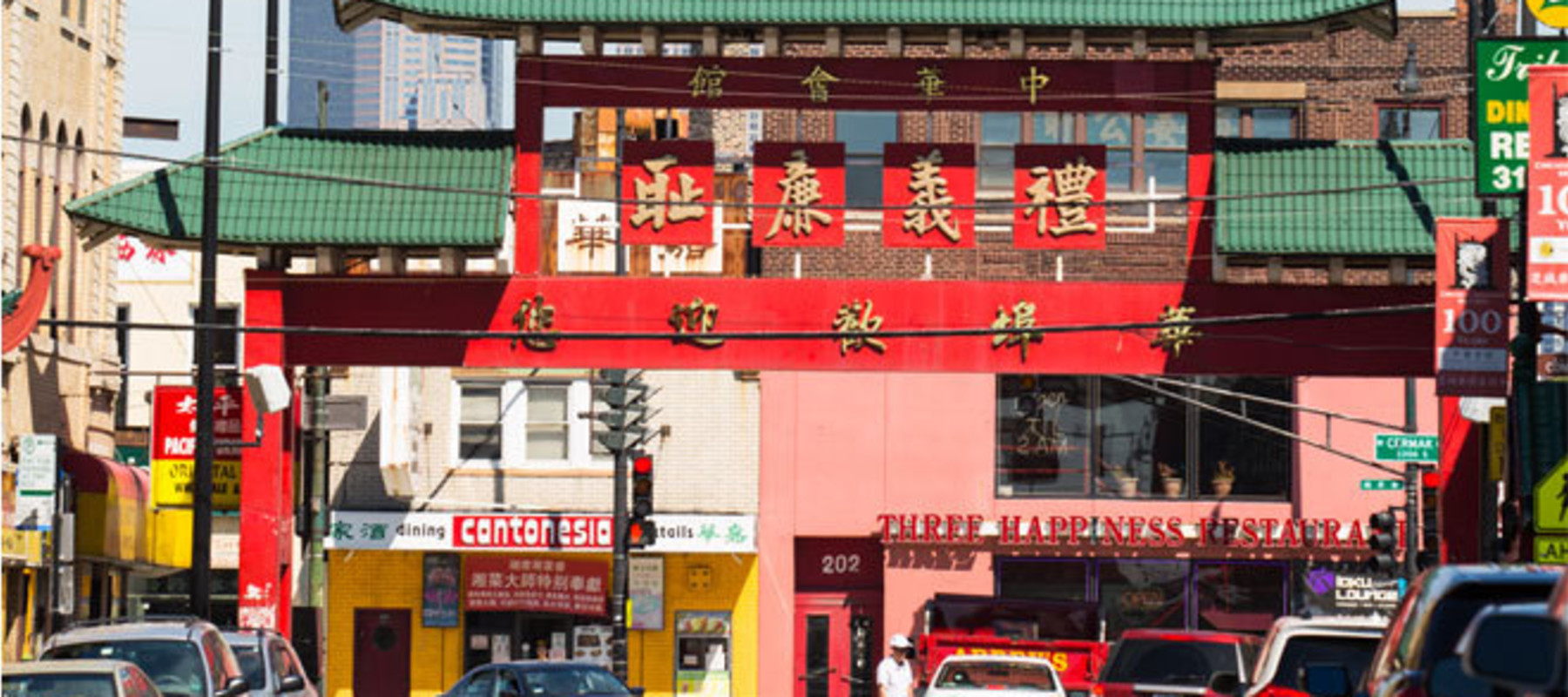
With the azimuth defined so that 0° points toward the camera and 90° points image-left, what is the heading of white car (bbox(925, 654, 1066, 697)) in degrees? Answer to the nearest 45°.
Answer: approximately 180°

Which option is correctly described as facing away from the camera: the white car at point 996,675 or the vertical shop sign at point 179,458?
the white car

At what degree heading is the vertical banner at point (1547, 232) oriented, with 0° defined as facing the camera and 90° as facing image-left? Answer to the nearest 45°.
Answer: approximately 0°

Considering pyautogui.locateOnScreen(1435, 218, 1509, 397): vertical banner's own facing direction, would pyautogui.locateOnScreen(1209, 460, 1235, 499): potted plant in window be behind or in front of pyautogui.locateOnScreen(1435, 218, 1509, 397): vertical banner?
behind

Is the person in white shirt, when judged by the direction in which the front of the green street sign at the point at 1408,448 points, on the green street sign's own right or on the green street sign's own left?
on the green street sign's own right

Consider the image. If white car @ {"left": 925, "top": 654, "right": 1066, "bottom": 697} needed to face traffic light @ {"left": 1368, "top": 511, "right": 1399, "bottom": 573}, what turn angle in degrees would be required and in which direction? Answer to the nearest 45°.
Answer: approximately 45° to its right

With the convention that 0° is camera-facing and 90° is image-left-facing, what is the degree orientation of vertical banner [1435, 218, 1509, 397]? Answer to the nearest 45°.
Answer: approximately 0°

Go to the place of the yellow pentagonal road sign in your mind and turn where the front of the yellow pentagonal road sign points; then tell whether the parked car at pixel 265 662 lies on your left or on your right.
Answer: on your right

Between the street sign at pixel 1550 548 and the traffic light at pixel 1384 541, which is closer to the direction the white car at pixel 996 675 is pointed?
the traffic light
